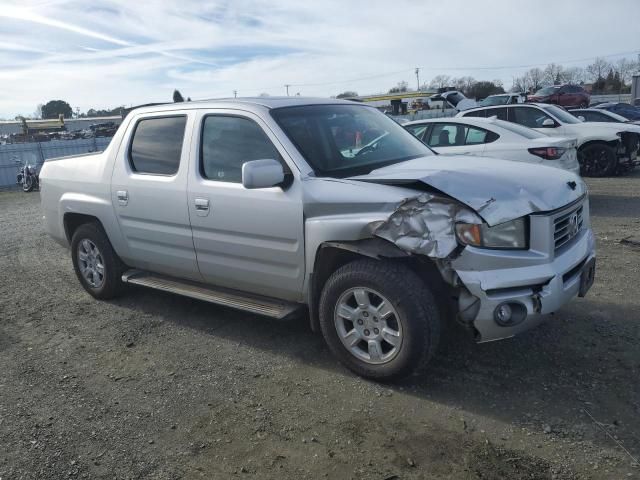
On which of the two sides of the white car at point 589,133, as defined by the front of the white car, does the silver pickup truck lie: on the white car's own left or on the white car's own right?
on the white car's own right

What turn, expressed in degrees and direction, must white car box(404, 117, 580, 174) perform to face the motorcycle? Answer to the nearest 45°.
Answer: approximately 45° to its left

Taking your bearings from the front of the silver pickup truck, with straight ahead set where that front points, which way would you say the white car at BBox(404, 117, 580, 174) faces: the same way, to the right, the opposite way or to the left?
the opposite way

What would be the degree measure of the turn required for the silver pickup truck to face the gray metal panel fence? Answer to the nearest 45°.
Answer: approximately 180°

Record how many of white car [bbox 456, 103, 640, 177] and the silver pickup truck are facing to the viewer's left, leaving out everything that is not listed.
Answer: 0

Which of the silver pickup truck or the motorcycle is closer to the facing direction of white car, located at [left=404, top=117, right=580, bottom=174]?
the motorcycle

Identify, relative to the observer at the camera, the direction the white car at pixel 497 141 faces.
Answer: facing away from the viewer and to the left of the viewer

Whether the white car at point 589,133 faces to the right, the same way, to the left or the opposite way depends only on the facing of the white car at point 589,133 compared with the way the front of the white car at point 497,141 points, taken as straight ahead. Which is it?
the opposite way

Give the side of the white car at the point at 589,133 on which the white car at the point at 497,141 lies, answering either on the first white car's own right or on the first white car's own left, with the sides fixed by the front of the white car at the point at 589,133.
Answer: on the first white car's own right

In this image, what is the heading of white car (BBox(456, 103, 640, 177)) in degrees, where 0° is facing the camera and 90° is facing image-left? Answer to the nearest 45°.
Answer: approximately 315°

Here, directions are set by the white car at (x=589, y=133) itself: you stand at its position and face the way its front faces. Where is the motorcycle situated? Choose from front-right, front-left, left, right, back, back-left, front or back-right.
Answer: back-right
